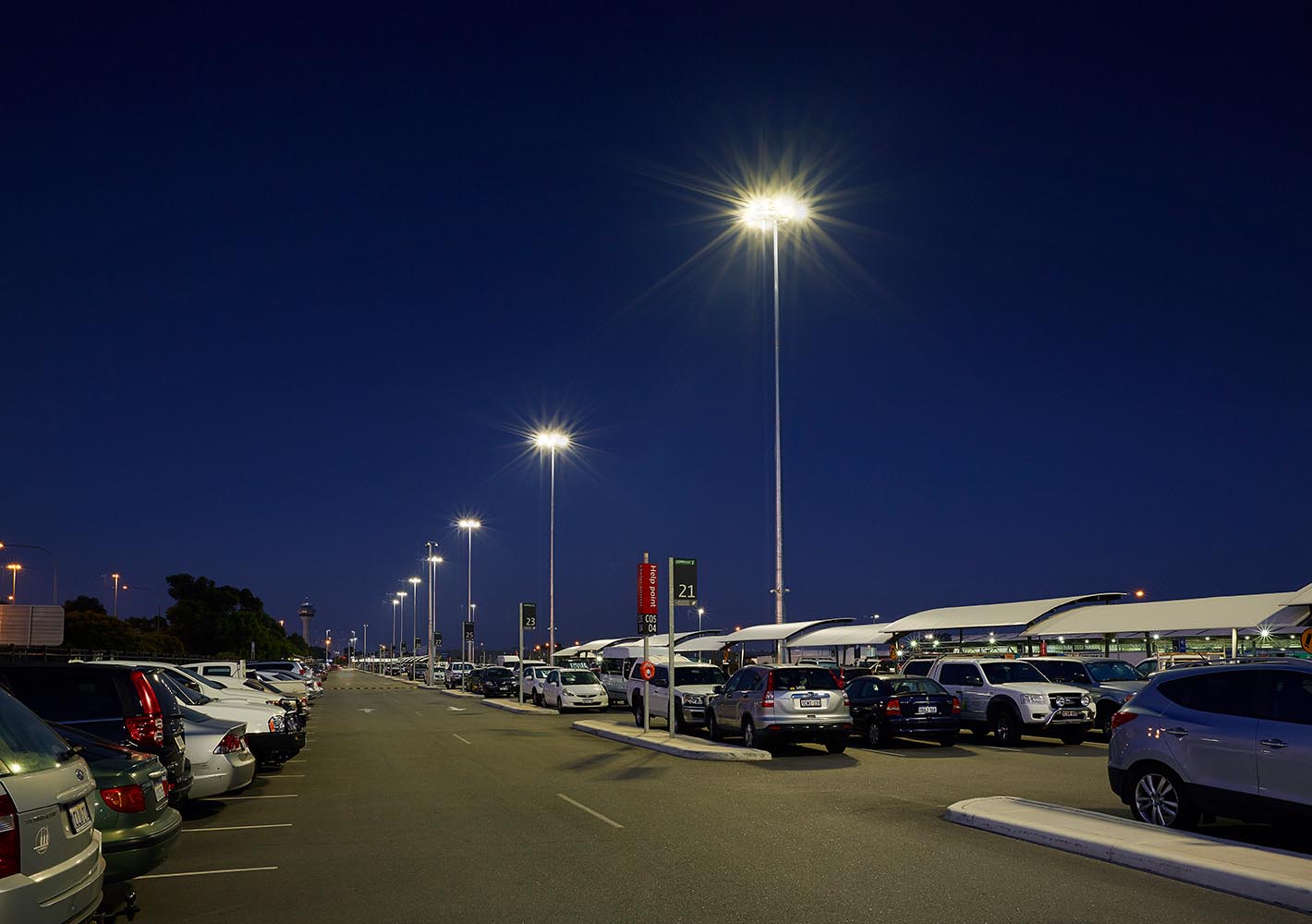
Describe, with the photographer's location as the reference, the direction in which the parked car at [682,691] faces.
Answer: facing the viewer and to the right of the viewer

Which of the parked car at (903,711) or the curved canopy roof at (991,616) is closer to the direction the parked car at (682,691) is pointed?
the parked car

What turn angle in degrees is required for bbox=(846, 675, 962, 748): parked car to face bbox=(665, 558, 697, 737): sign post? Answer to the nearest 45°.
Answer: approximately 45° to its left

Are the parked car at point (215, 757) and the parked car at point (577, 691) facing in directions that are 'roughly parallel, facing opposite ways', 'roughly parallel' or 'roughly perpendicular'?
roughly parallel, facing opposite ways

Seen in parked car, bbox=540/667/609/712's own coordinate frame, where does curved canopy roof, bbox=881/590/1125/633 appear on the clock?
The curved canopy roof is roughly at 10 o'clock from the parked car.

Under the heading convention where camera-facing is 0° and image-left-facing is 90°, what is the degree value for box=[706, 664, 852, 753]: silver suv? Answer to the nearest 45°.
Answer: approximately 135°

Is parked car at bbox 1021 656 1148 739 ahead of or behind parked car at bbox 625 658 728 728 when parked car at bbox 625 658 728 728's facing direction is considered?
ahead

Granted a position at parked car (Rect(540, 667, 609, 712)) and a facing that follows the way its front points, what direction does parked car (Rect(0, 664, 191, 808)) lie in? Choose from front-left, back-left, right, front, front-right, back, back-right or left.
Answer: front-right

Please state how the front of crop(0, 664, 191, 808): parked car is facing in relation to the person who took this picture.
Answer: facing away from the viewer and to the left of the viewer

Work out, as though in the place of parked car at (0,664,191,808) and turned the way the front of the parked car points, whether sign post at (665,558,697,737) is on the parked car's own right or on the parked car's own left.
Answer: on the parked car's own right

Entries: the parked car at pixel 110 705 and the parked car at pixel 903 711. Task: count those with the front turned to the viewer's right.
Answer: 0

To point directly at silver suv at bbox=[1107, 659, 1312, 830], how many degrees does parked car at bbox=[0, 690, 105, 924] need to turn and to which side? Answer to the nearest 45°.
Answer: approximately 135° to its right

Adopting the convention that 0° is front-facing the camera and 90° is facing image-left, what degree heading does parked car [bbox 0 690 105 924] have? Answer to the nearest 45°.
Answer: approximately 135°

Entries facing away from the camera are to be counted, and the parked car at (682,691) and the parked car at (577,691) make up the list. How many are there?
0

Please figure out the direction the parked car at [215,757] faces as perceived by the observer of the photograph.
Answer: facing away from the viewer and to the left of the viewer

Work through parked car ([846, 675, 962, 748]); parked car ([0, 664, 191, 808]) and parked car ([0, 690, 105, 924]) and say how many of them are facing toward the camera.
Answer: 0

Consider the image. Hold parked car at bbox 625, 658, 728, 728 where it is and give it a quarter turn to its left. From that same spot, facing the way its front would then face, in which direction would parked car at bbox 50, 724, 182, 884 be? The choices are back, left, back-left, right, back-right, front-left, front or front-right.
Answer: back-right
